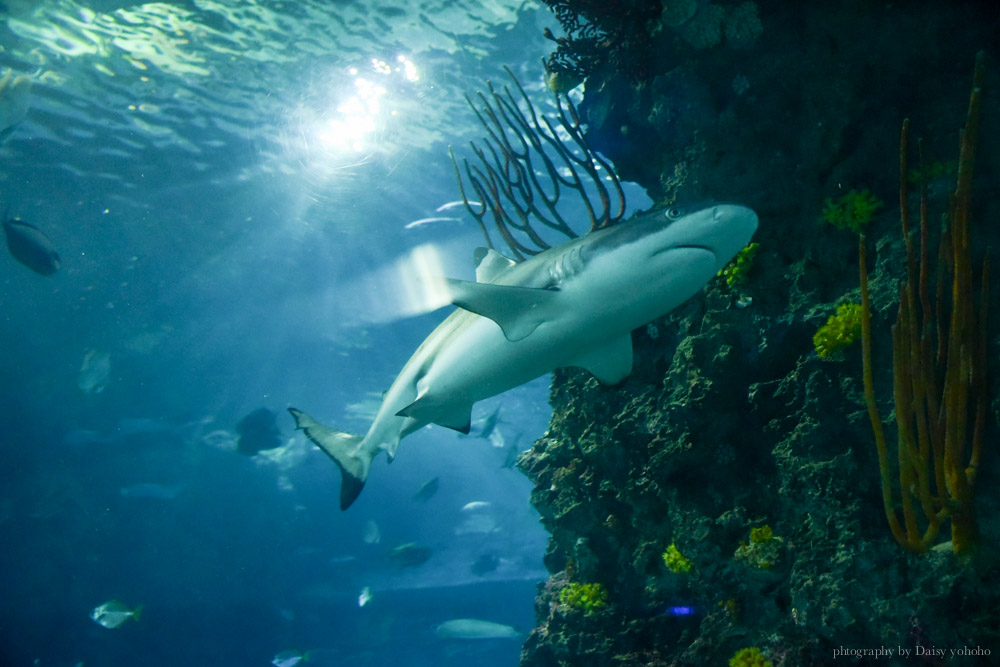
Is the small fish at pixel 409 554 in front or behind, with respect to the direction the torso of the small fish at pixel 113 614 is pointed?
behind

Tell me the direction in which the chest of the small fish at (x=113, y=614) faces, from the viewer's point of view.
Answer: to the viewer's left
